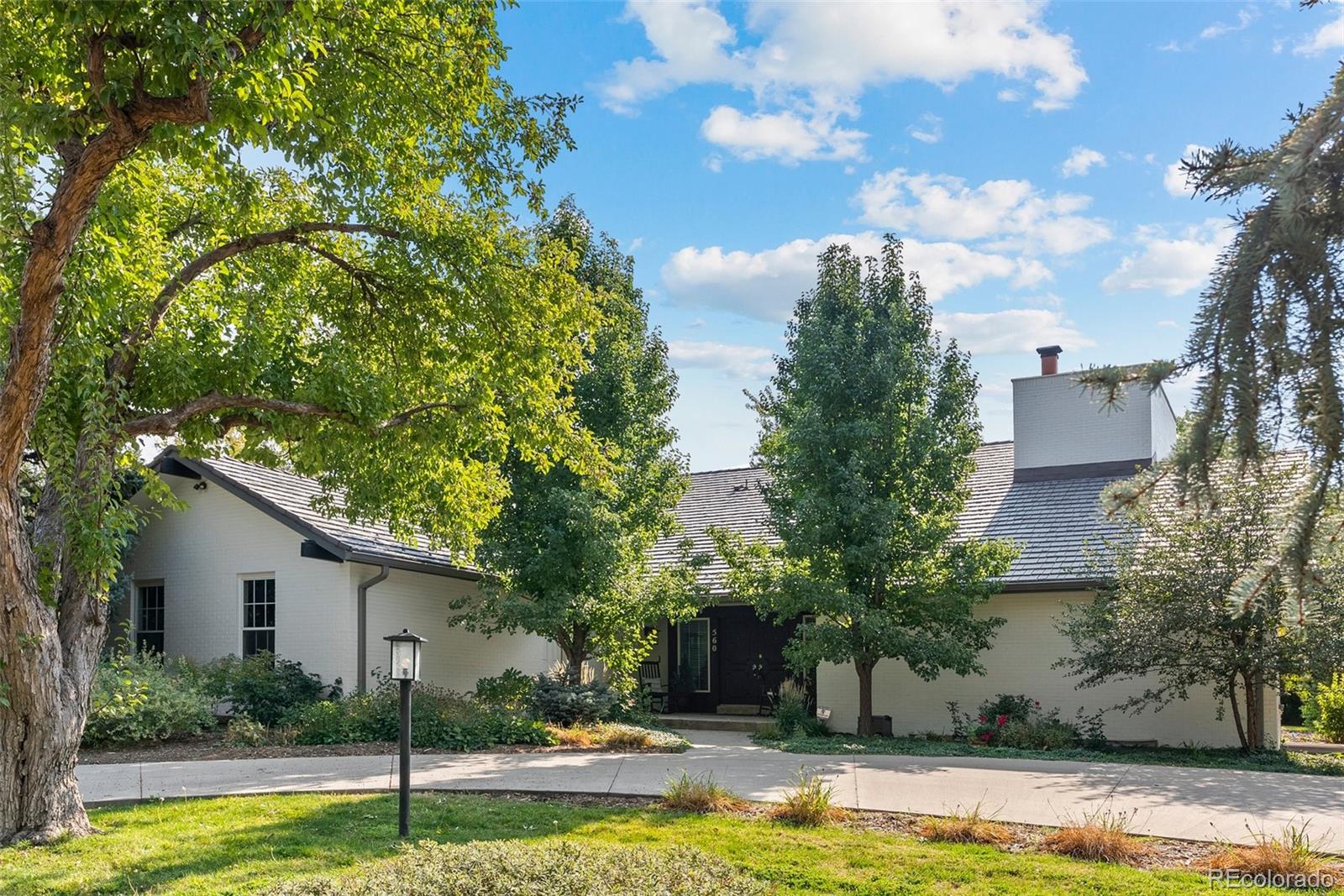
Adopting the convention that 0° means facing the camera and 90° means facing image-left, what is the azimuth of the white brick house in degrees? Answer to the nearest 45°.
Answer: approximately 0°

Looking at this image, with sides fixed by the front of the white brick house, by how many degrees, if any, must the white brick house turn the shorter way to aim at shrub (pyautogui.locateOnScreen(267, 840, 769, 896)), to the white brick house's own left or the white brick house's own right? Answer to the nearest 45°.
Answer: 0° — it already faces it

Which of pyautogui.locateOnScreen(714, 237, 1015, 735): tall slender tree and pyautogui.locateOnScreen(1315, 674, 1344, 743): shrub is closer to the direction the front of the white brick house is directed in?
the tall slender tree

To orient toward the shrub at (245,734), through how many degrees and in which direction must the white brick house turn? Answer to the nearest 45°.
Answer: approximately 45° to its right

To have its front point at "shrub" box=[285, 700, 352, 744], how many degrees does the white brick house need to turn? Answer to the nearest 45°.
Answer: approximately 45° to its right

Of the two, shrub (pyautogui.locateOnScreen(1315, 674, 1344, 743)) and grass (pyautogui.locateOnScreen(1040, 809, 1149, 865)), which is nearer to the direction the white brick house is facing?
the grass

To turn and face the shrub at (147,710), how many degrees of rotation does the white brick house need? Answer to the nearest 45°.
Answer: approximately 45° to its right
